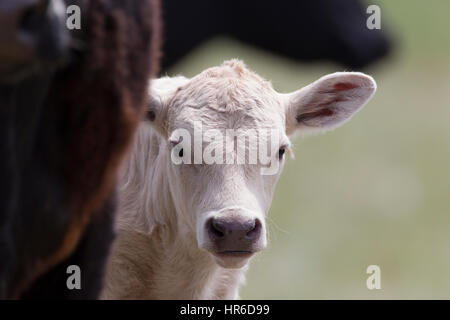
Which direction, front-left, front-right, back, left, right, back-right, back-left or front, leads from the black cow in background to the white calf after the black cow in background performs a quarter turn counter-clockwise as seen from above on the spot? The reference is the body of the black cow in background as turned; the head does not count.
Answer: back

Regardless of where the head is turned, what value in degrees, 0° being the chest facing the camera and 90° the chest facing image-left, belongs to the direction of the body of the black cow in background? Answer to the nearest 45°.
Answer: approximately 270°
